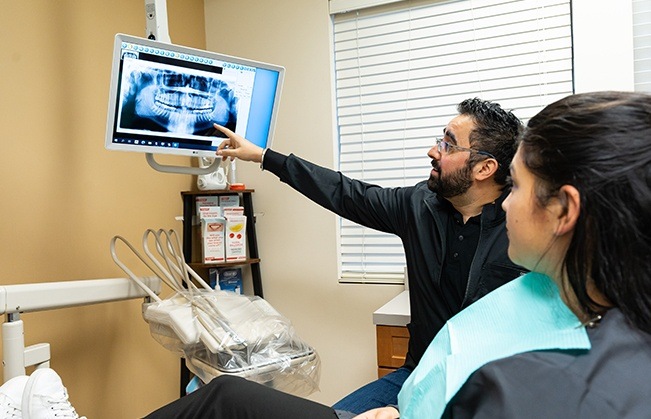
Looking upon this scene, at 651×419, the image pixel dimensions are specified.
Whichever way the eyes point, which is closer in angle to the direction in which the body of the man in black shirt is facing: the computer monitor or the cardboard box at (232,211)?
the computer monitor

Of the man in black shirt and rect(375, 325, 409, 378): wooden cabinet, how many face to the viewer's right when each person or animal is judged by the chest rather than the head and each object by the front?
0

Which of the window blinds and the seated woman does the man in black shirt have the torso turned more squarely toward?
the seated woman

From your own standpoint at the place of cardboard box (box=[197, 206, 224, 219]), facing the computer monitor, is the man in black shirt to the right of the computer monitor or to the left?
left

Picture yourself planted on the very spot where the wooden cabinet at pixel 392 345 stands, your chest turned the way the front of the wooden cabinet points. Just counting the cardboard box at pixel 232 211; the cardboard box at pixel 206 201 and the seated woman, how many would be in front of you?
1

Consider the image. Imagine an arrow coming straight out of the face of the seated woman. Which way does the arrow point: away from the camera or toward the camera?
away from the camera

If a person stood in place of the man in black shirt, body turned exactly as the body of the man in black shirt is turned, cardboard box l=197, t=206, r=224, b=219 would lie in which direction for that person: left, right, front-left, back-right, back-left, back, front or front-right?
right

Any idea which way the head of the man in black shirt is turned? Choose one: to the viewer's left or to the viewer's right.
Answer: to the viewer's left

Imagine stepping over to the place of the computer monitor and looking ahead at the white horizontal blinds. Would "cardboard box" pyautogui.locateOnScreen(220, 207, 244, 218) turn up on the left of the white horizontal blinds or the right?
left

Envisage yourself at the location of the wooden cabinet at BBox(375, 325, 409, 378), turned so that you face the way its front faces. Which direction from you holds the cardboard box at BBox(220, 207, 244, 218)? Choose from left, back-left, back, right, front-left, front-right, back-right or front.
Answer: back-right

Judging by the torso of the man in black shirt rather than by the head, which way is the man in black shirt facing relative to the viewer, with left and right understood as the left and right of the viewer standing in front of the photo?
facing the viewer and to the left of the viewer

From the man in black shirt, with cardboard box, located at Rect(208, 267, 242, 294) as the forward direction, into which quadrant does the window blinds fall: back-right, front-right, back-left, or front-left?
back-right

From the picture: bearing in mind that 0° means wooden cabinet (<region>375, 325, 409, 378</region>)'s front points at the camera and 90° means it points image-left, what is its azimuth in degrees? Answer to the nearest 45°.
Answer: approximately 0°
